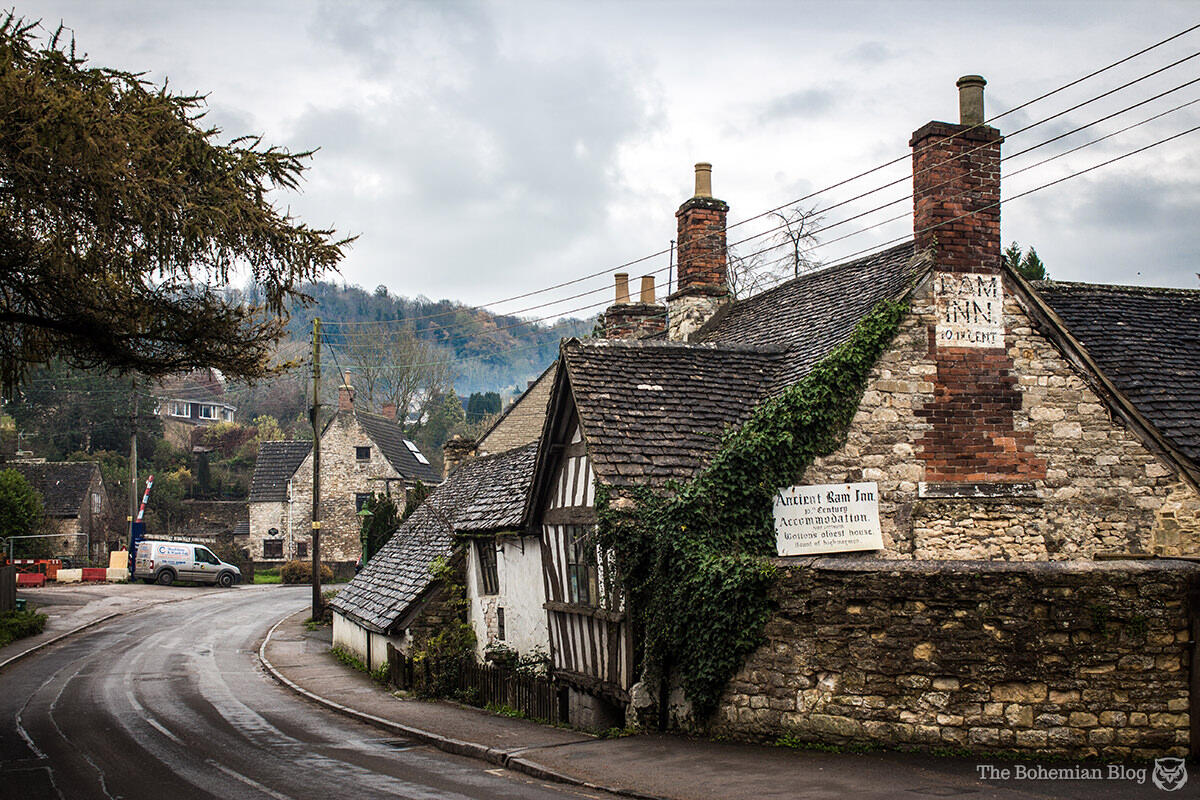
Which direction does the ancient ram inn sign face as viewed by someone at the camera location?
facing the viewer

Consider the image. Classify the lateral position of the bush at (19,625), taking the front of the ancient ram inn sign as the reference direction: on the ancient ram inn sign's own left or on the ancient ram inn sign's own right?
on the ancient ram inn sign's own right

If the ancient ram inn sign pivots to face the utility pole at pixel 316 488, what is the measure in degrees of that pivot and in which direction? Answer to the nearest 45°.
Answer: approximately 135° to its right

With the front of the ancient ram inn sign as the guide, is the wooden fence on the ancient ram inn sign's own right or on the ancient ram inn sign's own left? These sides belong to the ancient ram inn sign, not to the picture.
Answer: on the ancient ram inn sign's own right
